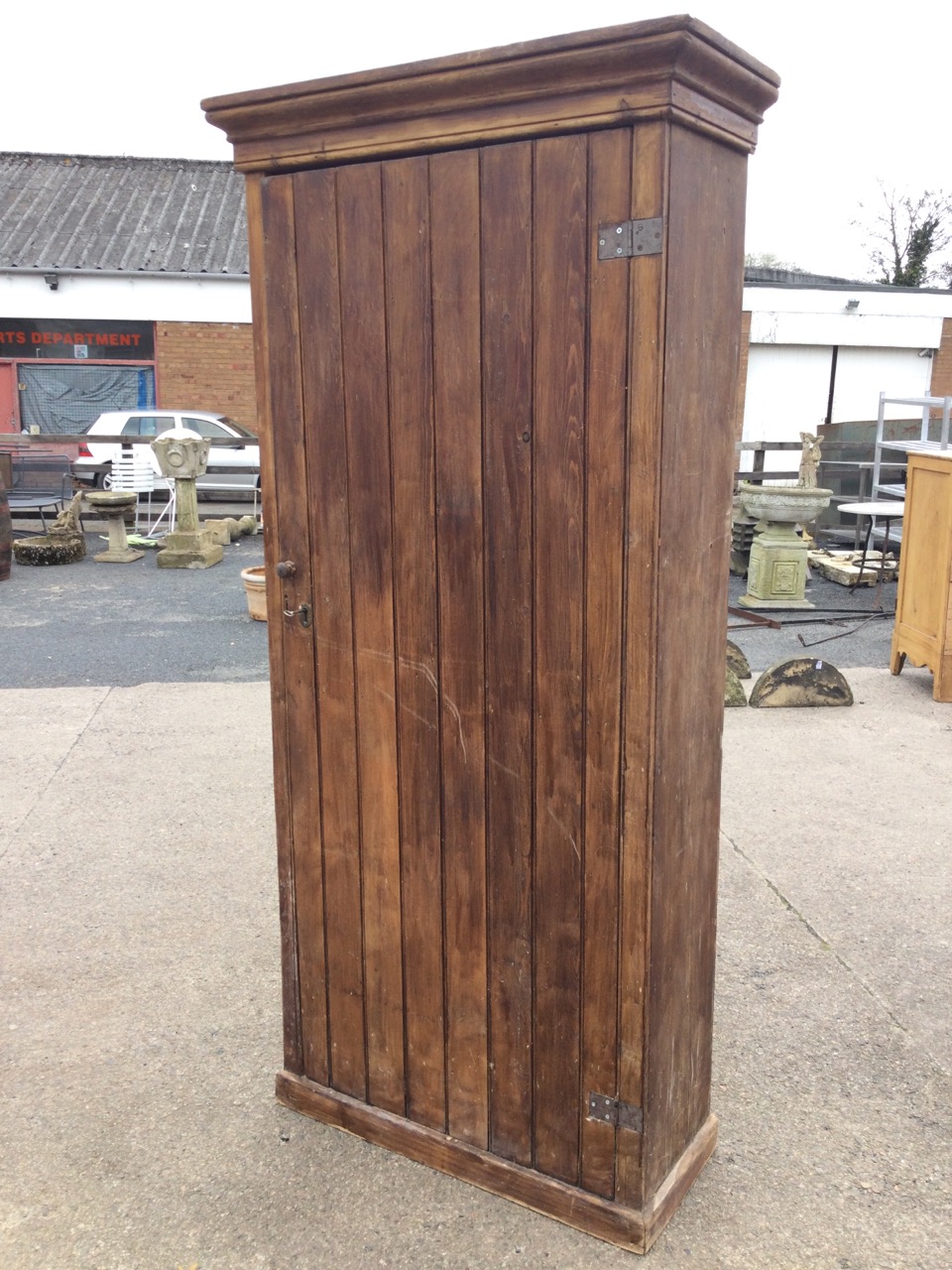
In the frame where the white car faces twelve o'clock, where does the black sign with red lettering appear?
The black sign with red lettering is roughly at 8 o'clock from the white car.

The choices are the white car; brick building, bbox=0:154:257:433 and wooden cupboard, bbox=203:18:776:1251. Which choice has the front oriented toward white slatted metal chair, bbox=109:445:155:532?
the brick building

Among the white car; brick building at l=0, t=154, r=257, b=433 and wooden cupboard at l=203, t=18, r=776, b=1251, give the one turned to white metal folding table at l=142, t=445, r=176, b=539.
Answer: the brick building

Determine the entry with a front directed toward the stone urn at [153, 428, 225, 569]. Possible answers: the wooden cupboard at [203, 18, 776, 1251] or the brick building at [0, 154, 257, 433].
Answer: the brick building

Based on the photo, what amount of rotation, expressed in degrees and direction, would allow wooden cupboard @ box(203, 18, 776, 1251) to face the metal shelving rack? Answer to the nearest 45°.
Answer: approximately 180°

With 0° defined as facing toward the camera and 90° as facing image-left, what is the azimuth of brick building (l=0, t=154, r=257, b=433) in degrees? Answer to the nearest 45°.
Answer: approximately 0°

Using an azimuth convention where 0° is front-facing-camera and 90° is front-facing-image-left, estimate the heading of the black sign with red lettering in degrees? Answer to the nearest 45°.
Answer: approximately 0°

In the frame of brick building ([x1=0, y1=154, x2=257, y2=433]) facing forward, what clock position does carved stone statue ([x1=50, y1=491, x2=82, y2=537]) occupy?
The carved stone statue is roughly at 12 o'clock from the brick building.

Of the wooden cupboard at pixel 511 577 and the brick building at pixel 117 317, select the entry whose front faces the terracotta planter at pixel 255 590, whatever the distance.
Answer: the brick building

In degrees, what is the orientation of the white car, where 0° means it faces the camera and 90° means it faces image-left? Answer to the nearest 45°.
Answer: approximately 270°

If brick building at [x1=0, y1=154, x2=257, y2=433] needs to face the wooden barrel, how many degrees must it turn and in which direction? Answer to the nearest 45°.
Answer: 0° — it already faces it

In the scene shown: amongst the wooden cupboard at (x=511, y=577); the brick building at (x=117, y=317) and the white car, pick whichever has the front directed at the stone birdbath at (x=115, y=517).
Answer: the brick building
